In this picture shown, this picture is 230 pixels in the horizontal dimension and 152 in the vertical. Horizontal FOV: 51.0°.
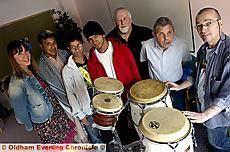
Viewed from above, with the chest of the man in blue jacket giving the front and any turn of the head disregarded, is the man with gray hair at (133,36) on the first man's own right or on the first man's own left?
on the first man's own right

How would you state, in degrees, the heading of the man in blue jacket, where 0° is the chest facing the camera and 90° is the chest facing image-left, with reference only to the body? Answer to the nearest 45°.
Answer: approximately 45°

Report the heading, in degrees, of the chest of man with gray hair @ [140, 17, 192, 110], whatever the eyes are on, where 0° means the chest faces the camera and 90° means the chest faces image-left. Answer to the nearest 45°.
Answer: approximately 0°

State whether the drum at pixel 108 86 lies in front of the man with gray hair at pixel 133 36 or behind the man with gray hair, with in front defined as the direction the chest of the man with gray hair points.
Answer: in front

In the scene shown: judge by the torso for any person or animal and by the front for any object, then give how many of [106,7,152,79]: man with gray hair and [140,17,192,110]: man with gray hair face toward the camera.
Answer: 2

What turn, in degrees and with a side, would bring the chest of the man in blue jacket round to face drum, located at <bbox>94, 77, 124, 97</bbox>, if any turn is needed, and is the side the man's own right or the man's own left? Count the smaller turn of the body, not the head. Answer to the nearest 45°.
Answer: approximately 45° to the man's own right

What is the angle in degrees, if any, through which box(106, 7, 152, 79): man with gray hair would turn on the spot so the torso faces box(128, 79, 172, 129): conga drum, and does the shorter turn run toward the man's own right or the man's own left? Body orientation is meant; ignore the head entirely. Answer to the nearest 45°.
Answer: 0° — they already face it

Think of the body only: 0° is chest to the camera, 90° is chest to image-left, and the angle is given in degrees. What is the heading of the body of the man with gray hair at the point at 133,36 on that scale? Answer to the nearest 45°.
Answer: approximately 0°
